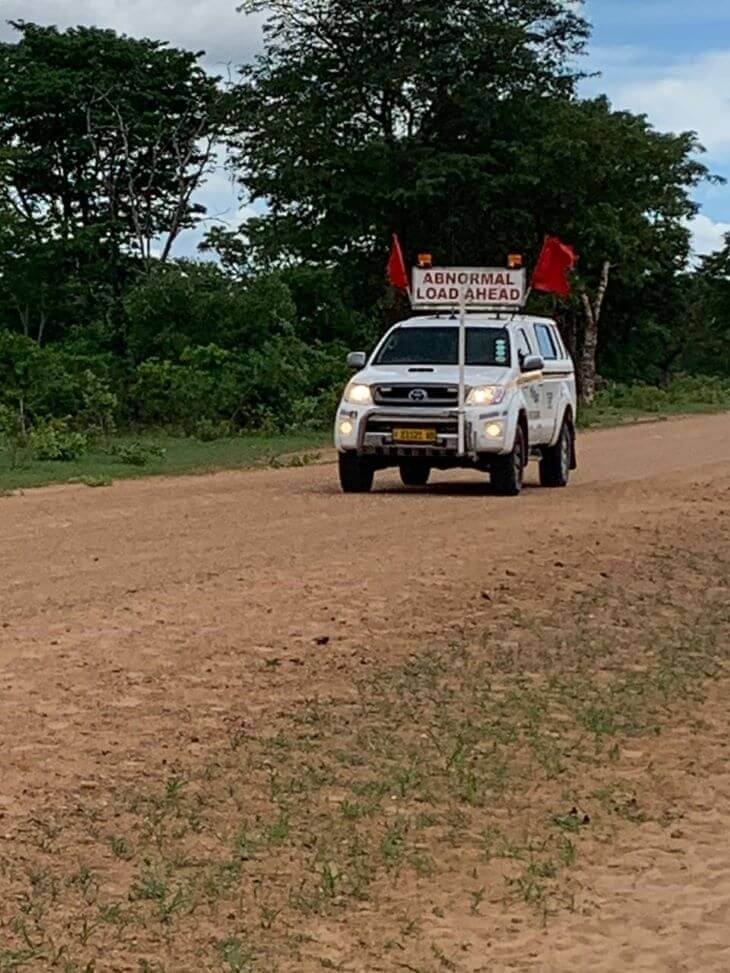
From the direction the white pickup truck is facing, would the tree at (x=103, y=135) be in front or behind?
behind

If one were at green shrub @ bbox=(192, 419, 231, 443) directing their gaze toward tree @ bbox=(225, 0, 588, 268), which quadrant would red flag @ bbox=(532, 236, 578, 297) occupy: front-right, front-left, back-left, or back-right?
back-right

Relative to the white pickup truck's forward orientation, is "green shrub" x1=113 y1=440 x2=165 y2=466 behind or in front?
behind

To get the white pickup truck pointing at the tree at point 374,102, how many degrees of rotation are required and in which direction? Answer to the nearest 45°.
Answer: approximately 180°

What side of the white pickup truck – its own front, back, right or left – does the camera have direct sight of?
front
